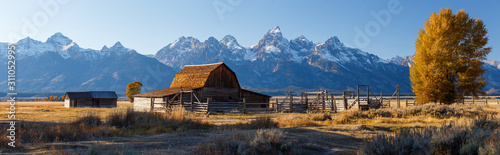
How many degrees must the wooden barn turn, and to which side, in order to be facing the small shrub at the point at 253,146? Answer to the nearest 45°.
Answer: approximately 45° to its right

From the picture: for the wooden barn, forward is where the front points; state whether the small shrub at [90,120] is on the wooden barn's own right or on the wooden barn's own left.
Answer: on the wooden barn's own right

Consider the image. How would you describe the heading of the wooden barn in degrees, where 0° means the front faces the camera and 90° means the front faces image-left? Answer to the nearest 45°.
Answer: approximately 315°
